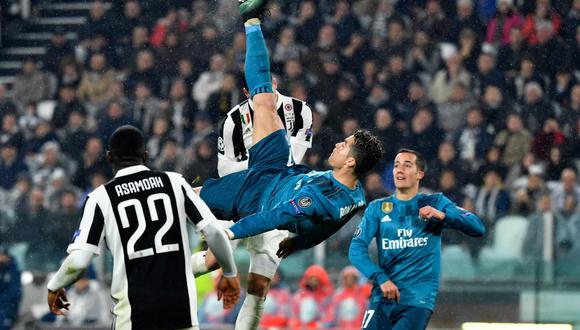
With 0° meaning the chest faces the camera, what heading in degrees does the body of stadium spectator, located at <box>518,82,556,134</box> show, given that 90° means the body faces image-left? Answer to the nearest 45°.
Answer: approximately 0°

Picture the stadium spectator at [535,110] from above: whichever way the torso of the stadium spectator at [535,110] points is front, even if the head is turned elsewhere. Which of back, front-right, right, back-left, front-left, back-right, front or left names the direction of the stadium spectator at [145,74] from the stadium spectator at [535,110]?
right

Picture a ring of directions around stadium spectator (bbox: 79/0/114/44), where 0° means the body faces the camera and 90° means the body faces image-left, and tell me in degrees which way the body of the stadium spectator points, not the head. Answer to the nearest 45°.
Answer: approximately 0°

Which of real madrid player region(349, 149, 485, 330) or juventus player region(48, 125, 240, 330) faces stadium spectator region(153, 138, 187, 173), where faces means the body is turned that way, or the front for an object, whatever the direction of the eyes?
the juventus player

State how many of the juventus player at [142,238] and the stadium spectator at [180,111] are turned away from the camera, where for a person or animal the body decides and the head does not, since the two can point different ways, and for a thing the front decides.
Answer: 1

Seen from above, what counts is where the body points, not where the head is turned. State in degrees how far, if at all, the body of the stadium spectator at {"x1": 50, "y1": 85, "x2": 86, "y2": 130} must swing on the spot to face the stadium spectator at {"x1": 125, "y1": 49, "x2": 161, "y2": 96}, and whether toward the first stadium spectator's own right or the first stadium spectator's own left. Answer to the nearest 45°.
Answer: approximately 90° to the first stadium spectator's own left

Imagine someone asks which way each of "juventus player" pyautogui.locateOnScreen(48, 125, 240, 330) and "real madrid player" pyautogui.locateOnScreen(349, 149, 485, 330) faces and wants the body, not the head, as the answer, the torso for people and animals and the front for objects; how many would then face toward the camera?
1

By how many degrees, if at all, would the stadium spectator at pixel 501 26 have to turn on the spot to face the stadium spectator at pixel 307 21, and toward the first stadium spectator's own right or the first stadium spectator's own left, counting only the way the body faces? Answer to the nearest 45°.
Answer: approximately 90° to the first stadium spectator's own right
